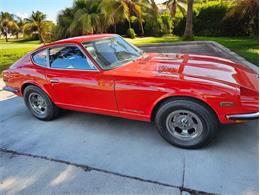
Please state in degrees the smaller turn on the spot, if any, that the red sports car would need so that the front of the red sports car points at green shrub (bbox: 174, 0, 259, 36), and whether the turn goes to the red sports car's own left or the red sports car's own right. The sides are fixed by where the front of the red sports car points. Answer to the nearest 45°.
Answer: approximately 135° to the red sports car's own left

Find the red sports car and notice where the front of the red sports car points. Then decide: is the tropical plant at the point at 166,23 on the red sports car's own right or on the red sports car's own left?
on the red sports car's own left

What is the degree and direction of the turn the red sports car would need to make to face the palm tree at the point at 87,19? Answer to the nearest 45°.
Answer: approximately 135° to its left

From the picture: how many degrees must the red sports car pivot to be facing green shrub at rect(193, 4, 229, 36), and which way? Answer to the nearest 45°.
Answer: approximately 135° to its left

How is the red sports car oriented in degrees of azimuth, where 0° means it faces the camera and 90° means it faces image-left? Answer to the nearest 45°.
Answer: approximately 315°

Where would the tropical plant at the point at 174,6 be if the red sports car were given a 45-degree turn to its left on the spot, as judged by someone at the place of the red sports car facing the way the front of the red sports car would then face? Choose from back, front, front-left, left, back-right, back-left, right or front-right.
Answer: left

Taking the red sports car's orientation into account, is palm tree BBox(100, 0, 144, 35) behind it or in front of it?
behind

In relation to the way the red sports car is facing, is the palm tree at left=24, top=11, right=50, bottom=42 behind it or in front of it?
behind
